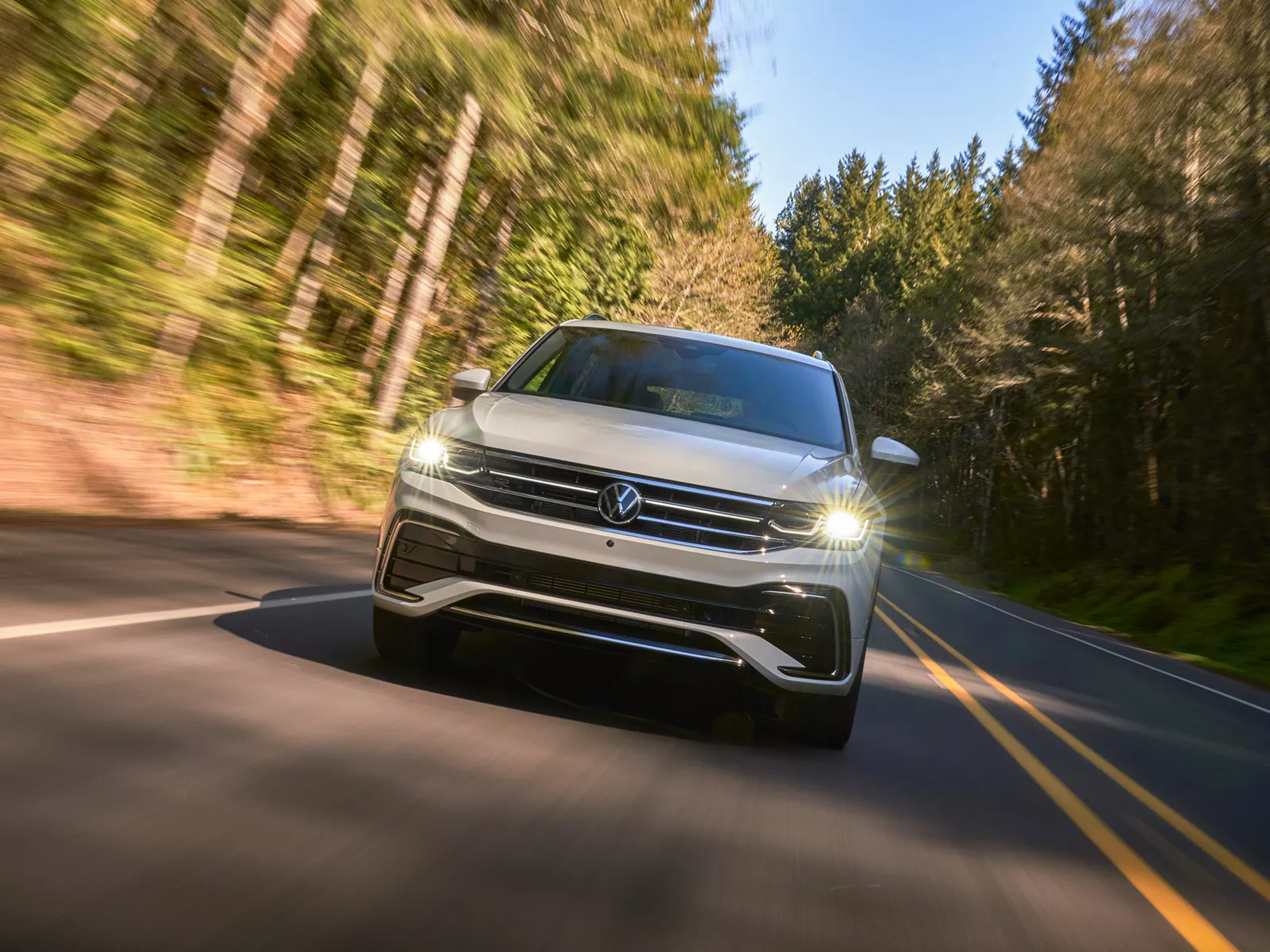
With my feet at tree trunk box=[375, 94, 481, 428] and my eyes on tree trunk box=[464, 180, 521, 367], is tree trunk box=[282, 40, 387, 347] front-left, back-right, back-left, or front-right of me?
back-left

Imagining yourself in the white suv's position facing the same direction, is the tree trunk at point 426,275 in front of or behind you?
behind

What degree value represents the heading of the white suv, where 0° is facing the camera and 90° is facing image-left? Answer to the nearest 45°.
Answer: approximately 0°
